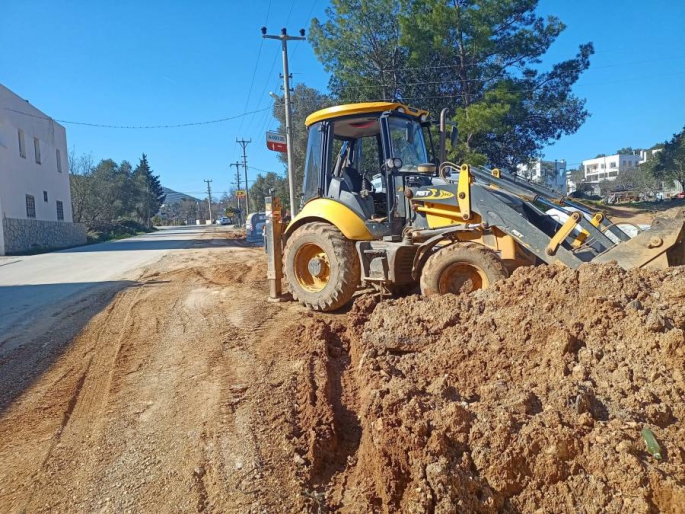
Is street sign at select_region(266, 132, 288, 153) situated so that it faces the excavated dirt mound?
yes

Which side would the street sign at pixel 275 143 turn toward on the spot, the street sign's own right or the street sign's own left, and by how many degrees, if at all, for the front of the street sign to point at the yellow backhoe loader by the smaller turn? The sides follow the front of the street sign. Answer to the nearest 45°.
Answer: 0° — it already faces it

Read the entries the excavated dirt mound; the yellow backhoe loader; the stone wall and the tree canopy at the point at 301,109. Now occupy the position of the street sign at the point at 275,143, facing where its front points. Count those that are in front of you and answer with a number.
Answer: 2

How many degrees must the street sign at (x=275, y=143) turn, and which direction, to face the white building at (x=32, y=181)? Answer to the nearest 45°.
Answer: approximately 135° to its right

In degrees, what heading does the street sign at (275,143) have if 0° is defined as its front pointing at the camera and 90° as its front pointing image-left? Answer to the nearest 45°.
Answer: approximately 0°

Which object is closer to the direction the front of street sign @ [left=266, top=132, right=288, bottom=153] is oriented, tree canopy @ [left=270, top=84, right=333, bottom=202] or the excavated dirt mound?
the excavated dirt mound

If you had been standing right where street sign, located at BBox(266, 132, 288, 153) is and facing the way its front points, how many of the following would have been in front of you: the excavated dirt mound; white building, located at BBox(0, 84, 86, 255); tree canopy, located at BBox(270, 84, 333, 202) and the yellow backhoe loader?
2

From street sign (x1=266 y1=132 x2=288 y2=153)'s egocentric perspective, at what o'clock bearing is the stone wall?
The stone wall is roughly at 4 o'clock from the street sign.

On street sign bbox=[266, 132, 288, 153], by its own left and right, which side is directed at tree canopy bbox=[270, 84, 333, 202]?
back

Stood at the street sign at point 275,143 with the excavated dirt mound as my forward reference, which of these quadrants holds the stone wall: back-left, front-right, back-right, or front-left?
back-right

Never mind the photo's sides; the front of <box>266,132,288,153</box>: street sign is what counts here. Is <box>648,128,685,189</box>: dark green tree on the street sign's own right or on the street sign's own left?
on the street sign's own left

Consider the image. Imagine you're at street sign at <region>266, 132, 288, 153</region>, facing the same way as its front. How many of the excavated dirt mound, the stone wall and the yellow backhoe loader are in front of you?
2
